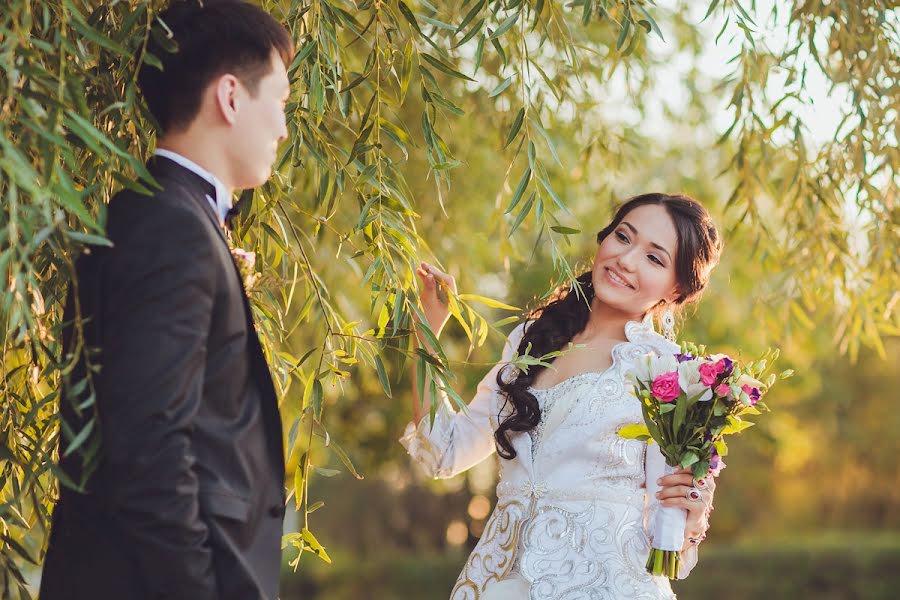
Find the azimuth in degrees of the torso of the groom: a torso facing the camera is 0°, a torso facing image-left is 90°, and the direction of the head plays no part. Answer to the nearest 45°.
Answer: approximately 270°

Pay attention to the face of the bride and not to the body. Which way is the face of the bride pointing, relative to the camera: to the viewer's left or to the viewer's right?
to the viewer's left

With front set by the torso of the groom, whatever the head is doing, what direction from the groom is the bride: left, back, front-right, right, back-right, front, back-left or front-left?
front-left

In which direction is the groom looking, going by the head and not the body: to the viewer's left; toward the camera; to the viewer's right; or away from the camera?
to the viewer's right
